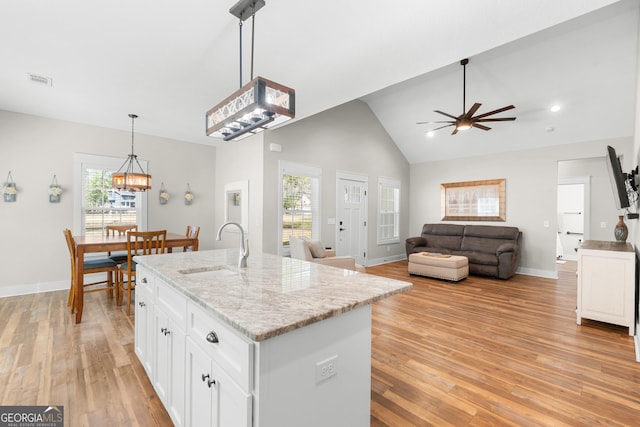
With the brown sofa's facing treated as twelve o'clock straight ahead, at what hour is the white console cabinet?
The white console cabinet is roughly at 10 o'clock from the brown sofa.

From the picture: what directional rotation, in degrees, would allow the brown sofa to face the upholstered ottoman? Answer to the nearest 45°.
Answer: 0° — it already faces it

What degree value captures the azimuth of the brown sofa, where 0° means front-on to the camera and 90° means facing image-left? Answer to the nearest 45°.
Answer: approximately 45°

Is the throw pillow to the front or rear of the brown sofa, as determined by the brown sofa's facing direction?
to the front

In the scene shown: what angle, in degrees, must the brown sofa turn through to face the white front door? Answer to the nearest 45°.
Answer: approximately 45° to its right

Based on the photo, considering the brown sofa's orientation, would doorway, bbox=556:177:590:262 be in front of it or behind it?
behind

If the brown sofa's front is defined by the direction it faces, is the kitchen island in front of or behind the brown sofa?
in front

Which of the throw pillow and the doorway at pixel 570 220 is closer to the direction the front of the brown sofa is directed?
the throw pillow

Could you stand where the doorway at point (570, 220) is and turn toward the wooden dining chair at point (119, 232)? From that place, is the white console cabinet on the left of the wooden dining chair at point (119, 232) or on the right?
left
